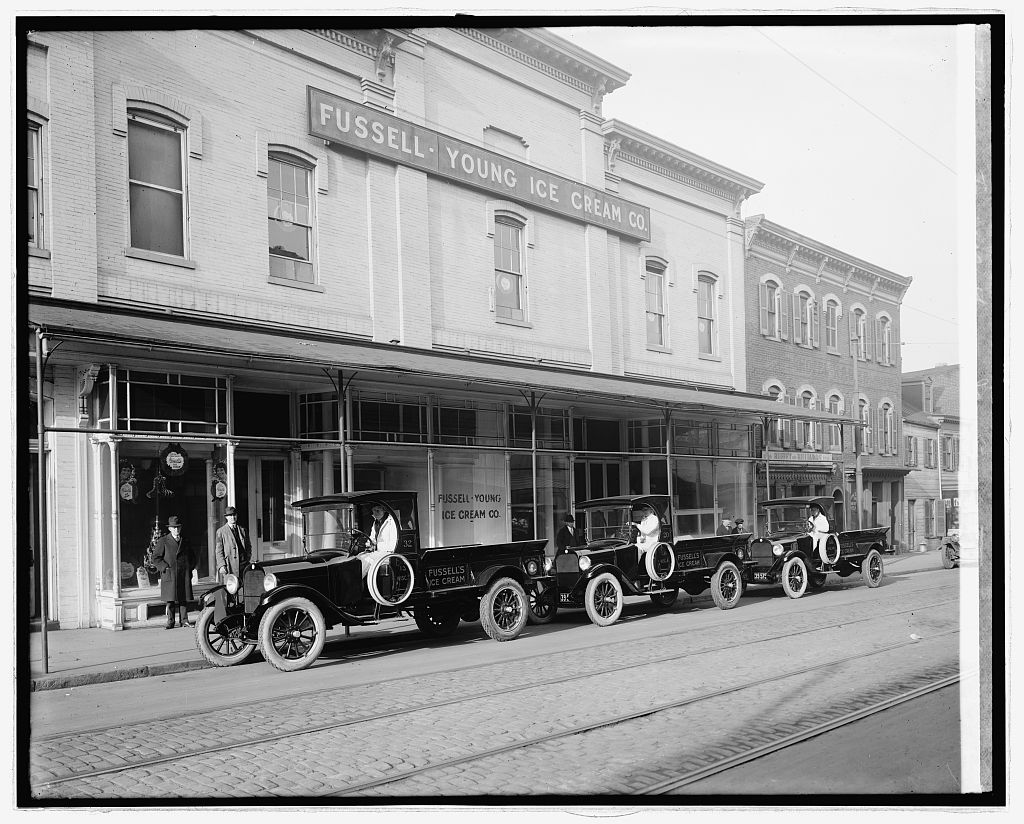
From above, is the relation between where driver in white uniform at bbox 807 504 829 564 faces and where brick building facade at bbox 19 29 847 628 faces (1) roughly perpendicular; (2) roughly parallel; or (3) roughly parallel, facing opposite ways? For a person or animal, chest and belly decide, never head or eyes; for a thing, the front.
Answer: roughly perpendicular

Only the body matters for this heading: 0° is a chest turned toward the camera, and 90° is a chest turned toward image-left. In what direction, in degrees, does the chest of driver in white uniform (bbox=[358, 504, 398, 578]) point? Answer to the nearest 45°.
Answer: approximately 45°

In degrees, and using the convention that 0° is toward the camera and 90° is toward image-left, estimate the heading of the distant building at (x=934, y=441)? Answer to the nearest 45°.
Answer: approximately 315°

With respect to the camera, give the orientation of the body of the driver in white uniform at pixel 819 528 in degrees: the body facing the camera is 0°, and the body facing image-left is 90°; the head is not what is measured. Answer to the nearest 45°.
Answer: approximately 45°

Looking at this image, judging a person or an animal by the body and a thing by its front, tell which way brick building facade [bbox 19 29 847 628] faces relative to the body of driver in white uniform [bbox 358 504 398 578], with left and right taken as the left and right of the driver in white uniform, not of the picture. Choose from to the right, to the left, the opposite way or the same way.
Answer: to the left
